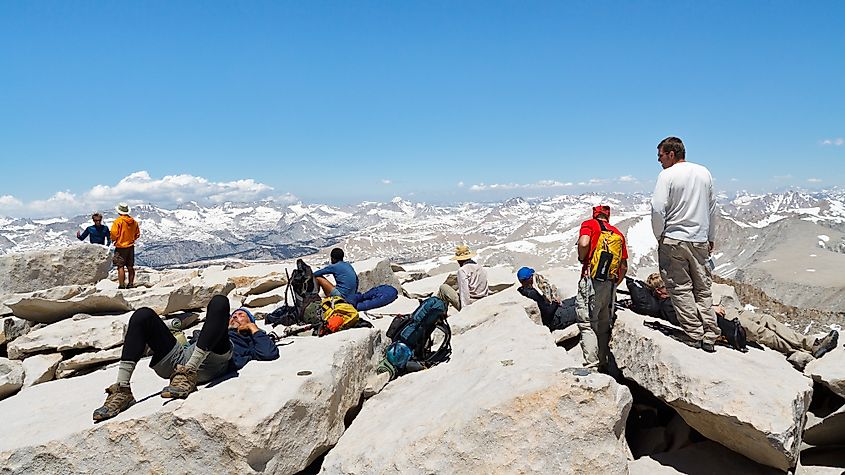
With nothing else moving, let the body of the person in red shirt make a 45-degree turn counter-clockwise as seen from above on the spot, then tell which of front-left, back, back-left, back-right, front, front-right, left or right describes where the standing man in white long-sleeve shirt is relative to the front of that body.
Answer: back

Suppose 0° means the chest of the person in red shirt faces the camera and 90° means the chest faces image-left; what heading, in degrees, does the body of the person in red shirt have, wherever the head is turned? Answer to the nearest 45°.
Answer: approximately 135°

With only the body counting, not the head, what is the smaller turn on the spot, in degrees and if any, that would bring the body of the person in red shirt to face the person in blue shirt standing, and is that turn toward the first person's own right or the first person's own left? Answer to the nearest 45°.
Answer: approximately 45° to the first person's own left

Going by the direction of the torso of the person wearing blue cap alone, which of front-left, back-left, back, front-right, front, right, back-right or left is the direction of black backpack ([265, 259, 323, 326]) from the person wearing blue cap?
back

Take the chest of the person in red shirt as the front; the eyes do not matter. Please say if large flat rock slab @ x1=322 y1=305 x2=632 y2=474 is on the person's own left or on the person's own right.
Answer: on the person's own left

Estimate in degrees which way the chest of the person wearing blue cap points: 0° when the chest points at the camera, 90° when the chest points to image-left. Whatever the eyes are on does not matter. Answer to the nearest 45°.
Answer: approximately 270°

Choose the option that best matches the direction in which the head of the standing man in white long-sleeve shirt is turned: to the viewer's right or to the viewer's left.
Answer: to the viewer's left

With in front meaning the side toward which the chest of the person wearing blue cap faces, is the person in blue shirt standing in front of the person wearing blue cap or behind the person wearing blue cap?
behind
